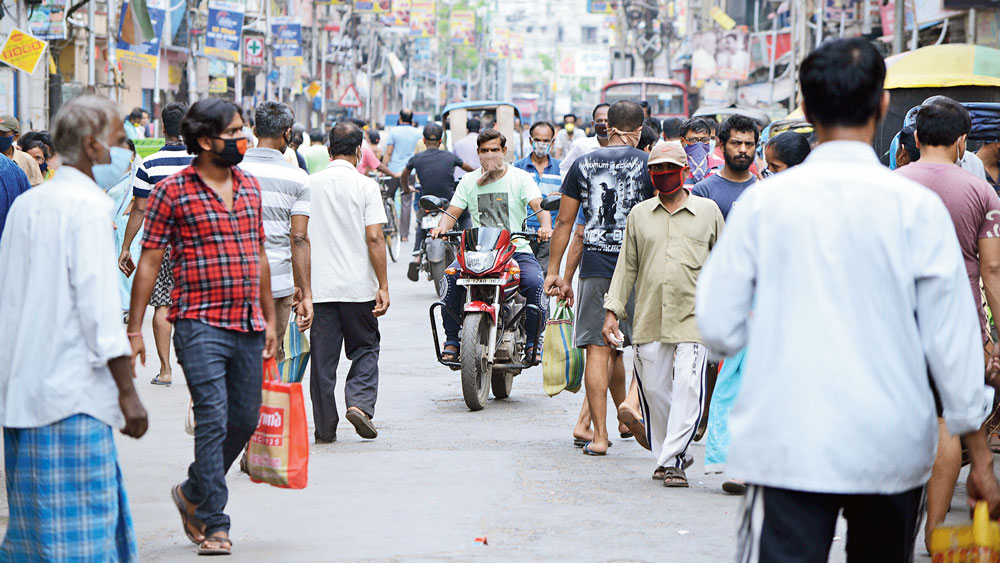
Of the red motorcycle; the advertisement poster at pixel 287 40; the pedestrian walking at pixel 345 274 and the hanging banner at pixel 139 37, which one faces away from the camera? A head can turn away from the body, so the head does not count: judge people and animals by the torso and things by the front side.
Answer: the pedestrian walking

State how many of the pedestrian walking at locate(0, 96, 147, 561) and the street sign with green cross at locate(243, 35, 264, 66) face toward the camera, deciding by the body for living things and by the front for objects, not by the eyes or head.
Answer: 1

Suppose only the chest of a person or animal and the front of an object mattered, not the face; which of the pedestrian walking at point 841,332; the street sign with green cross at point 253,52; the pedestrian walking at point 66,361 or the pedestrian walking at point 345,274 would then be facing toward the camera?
the street sign with green cross

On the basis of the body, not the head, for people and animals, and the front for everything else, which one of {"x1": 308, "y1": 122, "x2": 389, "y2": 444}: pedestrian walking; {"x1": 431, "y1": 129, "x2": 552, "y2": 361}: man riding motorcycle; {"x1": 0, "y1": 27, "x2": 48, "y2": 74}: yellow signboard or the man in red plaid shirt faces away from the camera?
the pedestrian walking

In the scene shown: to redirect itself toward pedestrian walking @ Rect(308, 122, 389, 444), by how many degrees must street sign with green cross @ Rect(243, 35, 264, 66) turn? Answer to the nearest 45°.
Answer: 0° — it already faces them

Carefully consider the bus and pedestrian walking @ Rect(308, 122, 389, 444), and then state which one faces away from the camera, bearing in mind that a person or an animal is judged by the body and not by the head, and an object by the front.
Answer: the pedestrian walking

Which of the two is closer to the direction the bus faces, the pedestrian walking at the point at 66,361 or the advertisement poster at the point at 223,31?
the pedestrian walking

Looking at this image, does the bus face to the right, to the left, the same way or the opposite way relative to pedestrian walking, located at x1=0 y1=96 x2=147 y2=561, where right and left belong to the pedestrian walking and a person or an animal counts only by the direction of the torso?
the opposite way

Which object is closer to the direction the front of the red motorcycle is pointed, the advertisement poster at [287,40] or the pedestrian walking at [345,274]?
the pedestrian walking

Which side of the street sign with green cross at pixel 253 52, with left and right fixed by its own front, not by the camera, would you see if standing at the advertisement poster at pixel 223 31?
front

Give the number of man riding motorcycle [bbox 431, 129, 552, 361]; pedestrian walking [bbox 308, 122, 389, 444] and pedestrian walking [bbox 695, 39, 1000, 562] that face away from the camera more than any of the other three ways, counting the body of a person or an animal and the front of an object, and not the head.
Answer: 2
